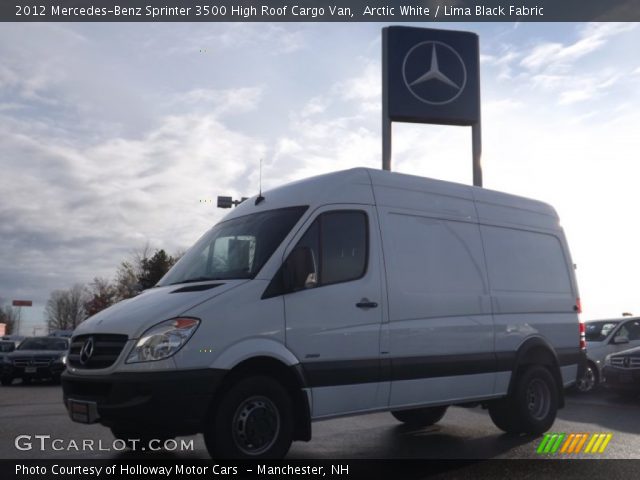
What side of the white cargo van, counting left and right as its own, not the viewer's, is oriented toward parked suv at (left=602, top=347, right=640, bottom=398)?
back

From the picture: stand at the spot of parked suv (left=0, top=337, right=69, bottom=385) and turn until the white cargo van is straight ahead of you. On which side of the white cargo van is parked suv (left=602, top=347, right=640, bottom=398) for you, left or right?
left

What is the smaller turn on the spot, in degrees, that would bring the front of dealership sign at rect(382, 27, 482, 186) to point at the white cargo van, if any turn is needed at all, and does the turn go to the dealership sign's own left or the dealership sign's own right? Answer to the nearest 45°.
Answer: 0° — it already faces it

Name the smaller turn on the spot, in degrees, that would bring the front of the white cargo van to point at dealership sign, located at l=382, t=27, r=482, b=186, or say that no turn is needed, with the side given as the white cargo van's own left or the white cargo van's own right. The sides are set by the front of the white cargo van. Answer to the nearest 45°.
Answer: approximately 135° to the white cargo van's own right

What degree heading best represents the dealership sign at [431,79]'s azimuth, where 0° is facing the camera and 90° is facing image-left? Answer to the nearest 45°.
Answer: approximately 0°

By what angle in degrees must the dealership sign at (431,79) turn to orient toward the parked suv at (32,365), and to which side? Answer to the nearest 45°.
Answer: approximately 90° to its right
